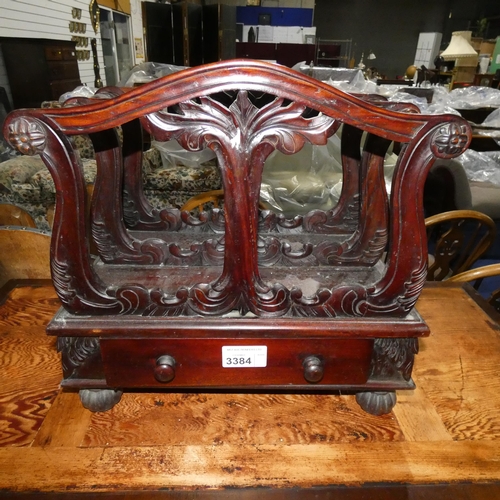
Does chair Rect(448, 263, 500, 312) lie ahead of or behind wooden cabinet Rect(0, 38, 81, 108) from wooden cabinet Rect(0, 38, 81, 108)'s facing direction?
ahead

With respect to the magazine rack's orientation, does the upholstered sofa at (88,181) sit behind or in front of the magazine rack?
behind

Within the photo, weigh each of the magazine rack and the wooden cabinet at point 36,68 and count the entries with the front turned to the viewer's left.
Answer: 0

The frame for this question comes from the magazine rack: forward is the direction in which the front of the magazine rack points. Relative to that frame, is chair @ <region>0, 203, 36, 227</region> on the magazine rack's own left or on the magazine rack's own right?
on the magazine rack's own right

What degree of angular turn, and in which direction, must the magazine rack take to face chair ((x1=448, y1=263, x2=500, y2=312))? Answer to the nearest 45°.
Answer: approximately 135° to its left

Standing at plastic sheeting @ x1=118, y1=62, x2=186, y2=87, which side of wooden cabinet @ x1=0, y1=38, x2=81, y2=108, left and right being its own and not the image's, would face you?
left

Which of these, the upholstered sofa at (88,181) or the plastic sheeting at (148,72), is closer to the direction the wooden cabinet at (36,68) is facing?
the upholstered sofa

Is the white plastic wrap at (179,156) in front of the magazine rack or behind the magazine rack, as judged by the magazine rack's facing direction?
behind

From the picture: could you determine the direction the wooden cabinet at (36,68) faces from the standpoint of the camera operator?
facing the viewer and to the right of the viewer

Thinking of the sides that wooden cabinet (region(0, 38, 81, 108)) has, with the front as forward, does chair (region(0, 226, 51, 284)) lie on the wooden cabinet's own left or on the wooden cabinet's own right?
on the wooden cabinet's own right

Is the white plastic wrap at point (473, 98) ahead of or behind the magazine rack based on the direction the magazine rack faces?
behind

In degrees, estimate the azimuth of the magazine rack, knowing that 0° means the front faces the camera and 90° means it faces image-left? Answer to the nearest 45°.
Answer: approximately 0°
